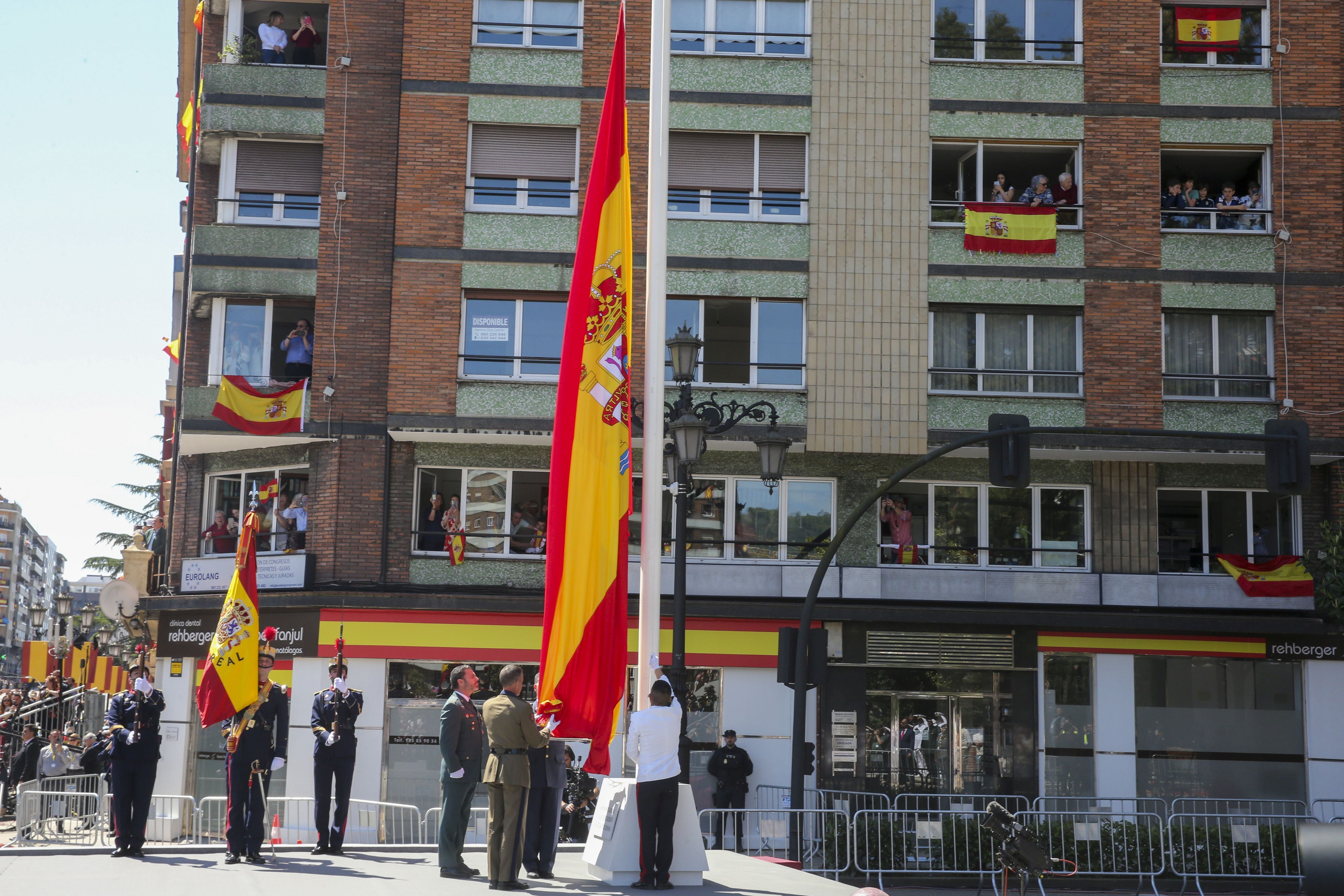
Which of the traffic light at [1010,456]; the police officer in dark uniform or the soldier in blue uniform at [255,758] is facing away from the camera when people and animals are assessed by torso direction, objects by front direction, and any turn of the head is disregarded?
the traffic light

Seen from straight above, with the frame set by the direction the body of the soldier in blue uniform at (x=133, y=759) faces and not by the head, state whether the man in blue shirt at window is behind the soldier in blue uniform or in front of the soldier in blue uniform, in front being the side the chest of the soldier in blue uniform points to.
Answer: behind

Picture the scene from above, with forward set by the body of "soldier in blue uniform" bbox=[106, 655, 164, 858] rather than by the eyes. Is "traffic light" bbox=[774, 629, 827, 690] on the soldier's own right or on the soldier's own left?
on the soldier's own left

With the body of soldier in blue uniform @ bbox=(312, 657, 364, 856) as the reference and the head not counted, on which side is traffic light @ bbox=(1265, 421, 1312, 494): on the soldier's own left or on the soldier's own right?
on the soldier's own left

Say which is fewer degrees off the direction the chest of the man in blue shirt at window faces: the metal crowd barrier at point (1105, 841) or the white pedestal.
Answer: the white pedestal

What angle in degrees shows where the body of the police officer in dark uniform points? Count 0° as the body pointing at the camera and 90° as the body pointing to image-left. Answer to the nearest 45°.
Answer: approximately 0°

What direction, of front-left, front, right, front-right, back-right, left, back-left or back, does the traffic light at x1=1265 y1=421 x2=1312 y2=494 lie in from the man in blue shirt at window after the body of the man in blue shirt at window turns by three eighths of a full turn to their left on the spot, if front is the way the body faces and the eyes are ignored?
right

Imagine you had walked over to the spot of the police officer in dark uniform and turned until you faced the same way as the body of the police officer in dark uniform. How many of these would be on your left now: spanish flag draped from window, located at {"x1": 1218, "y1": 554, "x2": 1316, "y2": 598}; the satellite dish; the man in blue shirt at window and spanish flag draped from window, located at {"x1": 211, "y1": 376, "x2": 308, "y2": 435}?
1

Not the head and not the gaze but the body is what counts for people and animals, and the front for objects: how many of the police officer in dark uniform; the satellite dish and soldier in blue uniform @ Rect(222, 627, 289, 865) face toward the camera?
3

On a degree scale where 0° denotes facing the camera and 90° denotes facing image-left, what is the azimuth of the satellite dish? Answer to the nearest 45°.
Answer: approximately 0°
